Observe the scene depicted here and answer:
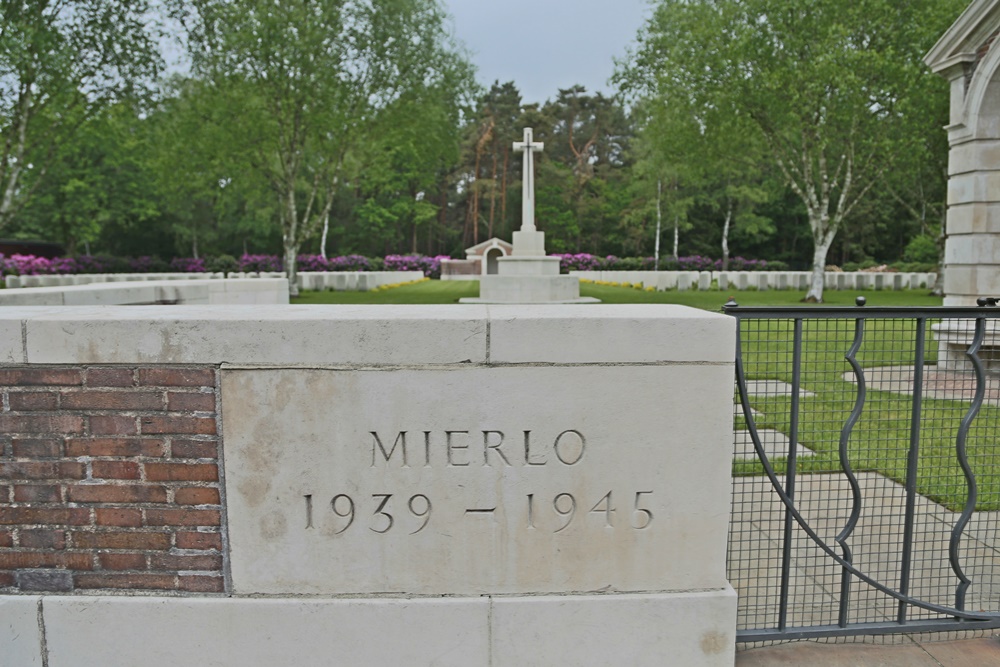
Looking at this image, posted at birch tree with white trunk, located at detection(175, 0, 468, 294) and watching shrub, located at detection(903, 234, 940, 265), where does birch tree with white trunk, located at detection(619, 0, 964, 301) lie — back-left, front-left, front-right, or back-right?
front-right

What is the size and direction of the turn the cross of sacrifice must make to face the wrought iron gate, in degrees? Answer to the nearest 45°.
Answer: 0° — it already faces it

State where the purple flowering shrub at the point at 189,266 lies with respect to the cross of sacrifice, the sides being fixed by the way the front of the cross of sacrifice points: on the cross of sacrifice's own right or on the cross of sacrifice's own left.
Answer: on the cross of sacrifice's own right

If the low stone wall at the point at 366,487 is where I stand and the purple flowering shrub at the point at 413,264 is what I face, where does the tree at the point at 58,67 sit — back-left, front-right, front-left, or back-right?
front-left

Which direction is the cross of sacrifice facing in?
toward the camera

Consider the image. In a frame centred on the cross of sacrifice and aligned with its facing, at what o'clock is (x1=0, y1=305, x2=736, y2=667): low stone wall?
The low stone wall is roughly at 12 o'clock from the cross of sacrifice.

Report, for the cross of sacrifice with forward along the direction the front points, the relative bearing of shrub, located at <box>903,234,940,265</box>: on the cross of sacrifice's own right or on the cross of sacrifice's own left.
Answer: on the cross of sacrifice's own left

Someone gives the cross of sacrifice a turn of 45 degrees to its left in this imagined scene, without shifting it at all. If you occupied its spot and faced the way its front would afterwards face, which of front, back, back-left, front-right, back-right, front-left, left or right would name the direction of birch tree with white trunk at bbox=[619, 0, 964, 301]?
front-left

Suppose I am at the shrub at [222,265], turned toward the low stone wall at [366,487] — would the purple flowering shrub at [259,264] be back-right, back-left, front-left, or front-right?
front-left

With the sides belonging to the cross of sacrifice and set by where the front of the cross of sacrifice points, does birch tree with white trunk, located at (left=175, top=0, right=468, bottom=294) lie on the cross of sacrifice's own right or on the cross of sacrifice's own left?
on the cross of sacrifice's own right

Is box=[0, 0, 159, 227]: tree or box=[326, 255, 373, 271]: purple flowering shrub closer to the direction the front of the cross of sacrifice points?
the tree

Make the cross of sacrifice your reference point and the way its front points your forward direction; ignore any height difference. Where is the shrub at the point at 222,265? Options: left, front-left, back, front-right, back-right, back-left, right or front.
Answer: back-right

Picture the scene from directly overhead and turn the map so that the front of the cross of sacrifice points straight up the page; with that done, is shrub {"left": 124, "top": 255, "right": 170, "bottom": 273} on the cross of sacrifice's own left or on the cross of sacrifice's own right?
on the cross of sacrifice's own right

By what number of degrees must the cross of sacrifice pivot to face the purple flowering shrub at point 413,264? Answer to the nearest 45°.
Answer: approximately 180°
